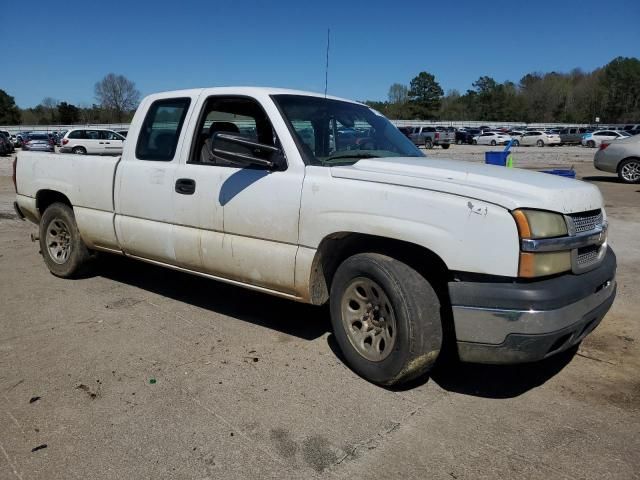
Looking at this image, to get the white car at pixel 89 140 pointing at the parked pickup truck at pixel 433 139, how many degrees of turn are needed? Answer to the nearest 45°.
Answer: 0° — it already faces it

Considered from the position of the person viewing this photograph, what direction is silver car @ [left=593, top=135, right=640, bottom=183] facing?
facing to the right of the viewer

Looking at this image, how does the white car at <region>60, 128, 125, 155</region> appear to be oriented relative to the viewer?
to the viewer's right

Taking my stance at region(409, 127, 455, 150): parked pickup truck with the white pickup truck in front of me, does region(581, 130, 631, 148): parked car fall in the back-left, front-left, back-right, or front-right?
back-left

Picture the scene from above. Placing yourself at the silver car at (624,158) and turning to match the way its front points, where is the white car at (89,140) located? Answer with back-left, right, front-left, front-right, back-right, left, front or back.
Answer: back

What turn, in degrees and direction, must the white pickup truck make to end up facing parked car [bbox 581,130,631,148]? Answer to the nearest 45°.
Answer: approximately 90° to its left

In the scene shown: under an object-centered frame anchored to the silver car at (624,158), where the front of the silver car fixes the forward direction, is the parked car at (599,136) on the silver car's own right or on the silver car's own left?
on the silver car's own left
